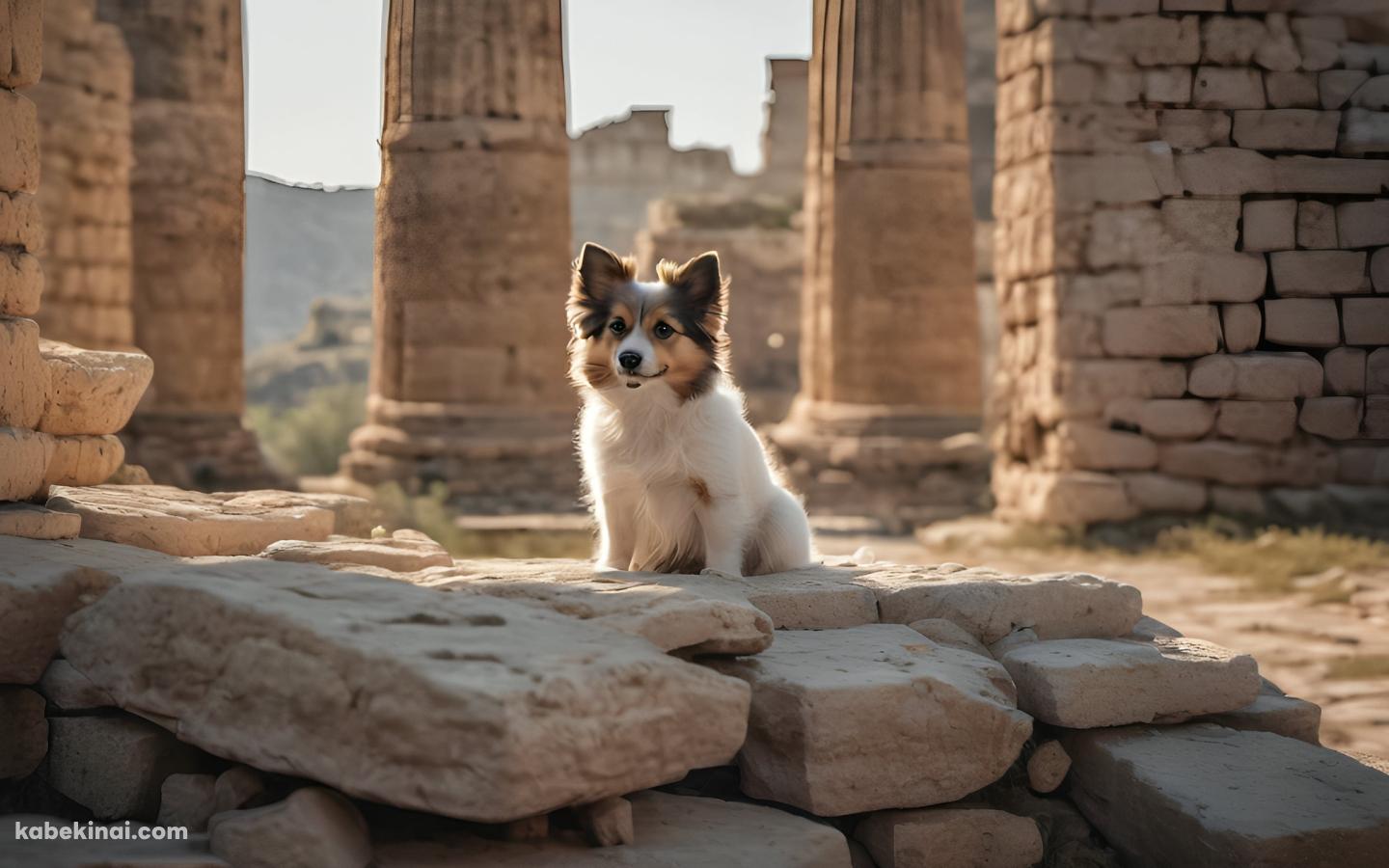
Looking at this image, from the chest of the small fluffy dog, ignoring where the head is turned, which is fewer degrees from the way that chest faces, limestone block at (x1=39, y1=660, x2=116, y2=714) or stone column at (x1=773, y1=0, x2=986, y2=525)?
the limestone block

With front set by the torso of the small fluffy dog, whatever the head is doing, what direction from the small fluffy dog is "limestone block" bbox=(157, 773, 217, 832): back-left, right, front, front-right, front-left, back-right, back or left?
front

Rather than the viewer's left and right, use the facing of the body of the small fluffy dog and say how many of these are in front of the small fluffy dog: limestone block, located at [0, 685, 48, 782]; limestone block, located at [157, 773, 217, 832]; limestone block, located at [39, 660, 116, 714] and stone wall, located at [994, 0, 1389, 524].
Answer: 3

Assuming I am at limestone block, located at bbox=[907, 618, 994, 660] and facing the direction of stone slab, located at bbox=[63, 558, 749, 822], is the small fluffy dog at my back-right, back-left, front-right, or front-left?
front-right

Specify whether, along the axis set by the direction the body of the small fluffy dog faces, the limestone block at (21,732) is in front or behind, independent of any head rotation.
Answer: in front

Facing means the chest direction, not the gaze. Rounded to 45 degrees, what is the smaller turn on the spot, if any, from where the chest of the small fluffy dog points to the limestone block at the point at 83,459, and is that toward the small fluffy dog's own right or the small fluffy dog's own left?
approximately 45° to the small fluffy dog's own right

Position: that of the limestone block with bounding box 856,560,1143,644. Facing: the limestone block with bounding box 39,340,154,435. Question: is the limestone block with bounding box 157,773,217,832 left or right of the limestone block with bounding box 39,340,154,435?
left

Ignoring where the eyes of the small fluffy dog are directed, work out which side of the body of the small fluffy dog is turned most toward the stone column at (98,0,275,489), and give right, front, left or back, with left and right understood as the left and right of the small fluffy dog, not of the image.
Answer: right

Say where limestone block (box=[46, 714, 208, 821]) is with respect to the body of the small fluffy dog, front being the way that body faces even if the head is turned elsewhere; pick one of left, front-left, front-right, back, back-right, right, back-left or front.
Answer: front

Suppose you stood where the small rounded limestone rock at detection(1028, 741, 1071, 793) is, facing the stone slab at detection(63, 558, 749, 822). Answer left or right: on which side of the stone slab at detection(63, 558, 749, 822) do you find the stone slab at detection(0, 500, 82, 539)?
right

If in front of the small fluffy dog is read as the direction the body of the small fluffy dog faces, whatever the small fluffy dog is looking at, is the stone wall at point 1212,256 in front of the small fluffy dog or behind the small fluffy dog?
behind

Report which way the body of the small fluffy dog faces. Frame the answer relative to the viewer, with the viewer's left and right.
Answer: facing the viewer and to the left of the viewer
